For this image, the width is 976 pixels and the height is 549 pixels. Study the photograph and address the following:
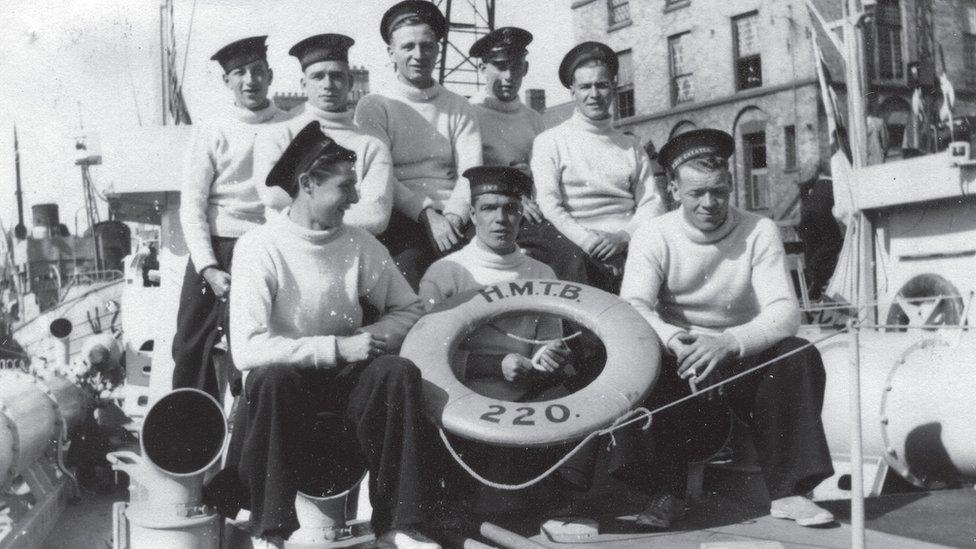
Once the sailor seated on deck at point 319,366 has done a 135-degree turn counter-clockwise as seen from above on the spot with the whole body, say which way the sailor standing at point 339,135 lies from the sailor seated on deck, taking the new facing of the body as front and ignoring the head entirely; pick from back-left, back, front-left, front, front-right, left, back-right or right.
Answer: front

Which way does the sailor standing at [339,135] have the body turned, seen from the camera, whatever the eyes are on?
toward the camera

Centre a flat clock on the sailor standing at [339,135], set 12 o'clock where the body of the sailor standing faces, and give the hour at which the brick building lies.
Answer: The brick building is roughly at 7 o'clock from the sailor standing.

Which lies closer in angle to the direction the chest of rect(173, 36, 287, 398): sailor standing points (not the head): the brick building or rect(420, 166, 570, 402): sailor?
the sailor

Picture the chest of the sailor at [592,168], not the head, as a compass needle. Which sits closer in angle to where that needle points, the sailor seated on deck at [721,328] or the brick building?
the sailor seated on deck

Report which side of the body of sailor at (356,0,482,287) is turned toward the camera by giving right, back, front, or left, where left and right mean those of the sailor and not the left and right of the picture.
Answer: front

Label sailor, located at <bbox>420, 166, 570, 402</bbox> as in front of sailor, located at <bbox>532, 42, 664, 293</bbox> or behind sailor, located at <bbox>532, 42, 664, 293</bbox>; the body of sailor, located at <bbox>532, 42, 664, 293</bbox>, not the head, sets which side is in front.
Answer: in front

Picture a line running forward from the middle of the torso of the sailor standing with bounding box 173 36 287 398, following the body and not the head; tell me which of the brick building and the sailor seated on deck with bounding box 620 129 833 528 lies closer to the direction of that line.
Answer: the sailor seated on deck

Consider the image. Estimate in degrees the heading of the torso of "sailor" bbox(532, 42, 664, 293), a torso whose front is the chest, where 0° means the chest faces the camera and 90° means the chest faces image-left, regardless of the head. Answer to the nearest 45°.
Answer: approximately 0°

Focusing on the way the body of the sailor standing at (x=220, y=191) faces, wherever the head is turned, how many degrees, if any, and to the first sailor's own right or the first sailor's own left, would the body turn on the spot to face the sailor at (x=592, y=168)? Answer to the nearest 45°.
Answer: approximately 45° to the first sailor's own left

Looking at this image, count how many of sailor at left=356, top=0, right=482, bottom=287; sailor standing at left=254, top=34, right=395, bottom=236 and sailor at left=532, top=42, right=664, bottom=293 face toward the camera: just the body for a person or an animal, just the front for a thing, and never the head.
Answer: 3

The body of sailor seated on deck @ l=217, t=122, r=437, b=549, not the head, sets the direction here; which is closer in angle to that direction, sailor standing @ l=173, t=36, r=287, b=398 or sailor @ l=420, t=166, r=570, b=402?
the sailor

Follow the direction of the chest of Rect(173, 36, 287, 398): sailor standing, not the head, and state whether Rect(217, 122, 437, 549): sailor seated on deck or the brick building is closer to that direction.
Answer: the sailor seated on deck
